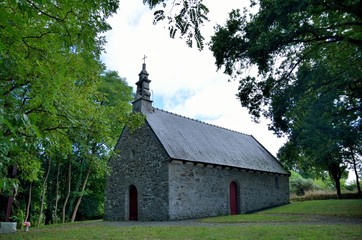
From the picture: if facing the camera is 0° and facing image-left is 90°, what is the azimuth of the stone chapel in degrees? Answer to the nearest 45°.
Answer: approximately 45°

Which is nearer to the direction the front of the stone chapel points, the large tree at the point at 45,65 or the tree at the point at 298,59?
the large tree
